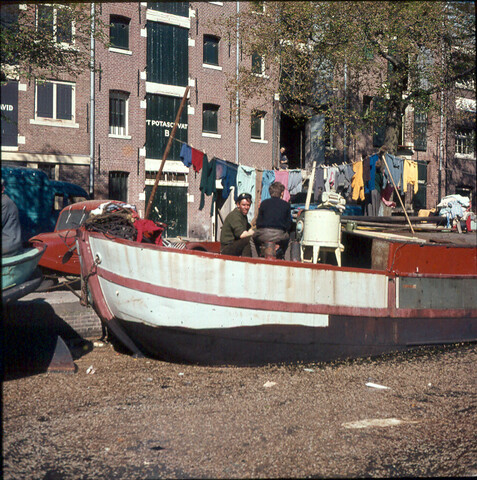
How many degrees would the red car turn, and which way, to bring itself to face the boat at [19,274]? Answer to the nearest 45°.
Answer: approximately 45° to its left

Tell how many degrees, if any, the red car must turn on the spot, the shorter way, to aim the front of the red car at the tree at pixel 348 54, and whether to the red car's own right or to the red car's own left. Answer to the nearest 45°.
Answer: approximately 180°

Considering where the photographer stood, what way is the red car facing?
facing the viewer and to the left of the viewer

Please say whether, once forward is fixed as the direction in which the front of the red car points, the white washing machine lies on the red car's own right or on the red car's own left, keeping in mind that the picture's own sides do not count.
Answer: on the red car's own left

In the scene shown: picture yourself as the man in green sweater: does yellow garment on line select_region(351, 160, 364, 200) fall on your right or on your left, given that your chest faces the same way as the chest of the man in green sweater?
on your left

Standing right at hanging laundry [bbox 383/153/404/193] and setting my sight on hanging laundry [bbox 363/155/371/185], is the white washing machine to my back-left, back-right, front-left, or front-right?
front-left
